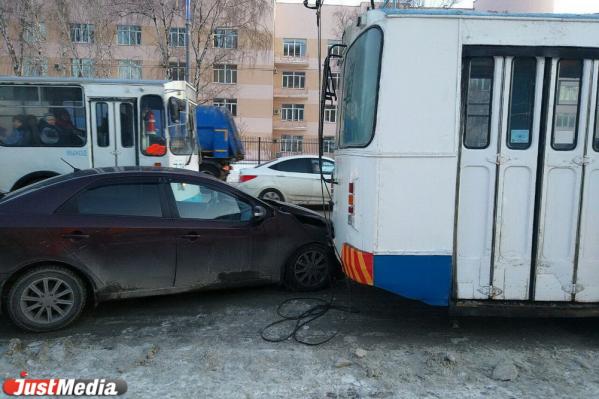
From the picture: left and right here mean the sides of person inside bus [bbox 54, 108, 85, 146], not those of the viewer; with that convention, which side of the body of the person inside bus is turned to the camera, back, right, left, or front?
right

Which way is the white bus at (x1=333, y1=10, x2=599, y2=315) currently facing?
to the viewer's right

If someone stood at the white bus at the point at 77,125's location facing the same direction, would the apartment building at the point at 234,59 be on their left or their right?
on their left

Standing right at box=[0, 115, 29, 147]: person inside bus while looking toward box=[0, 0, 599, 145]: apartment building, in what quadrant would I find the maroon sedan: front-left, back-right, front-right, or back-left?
back-right

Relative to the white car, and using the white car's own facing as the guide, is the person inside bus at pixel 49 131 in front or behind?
behind

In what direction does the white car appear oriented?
to the viewer's right

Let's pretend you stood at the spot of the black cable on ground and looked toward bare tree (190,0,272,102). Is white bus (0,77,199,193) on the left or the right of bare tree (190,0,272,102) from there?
left

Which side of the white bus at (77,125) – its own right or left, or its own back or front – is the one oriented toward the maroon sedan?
right

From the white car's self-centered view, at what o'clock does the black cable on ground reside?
The black cable on ground is roughly at 3 o'clock from the white car.

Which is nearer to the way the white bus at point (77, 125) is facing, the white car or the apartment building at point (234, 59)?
the white car

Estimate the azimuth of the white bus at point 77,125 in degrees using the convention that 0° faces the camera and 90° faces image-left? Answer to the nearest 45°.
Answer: approximately 270°

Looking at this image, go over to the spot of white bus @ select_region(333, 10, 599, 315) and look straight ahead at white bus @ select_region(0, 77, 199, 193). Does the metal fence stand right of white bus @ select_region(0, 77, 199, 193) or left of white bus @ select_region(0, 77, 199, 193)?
right
